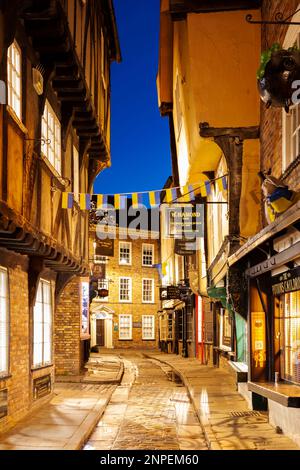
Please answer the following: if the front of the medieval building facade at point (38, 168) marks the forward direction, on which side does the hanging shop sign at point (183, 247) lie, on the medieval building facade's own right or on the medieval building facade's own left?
on the medieval building facade's own left

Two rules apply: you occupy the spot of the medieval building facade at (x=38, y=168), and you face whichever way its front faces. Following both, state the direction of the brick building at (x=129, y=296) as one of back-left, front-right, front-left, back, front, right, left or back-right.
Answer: left

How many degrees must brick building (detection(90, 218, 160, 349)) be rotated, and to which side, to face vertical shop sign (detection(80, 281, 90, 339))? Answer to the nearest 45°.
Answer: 0° — it already faces it

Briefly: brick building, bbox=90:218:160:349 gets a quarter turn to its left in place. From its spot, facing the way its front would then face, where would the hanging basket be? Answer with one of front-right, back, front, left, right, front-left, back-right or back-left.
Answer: right

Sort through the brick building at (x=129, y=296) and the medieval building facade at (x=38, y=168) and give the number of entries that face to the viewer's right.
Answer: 1

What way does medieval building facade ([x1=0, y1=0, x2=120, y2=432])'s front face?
to the viewer's right

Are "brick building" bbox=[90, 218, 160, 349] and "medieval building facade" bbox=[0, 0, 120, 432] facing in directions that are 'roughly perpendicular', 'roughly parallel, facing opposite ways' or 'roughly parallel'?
roughly perpendicular

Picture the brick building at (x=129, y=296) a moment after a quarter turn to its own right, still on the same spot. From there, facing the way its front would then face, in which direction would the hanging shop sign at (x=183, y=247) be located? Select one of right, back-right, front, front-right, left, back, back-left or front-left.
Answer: left

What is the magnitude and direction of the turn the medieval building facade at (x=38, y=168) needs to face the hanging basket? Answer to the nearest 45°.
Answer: approximately 45° to its right

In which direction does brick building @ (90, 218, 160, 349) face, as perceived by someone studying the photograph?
facing the viewer

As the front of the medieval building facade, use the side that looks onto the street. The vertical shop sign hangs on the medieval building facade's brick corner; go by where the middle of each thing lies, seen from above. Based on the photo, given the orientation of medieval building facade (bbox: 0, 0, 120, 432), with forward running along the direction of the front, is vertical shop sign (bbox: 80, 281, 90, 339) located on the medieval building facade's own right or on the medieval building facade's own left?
on the medieval building facade's own left

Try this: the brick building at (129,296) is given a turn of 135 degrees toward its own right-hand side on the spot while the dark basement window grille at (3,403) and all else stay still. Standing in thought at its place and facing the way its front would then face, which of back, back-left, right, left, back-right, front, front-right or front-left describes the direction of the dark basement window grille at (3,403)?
back-left

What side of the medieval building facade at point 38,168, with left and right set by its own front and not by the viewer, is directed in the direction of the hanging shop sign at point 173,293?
left

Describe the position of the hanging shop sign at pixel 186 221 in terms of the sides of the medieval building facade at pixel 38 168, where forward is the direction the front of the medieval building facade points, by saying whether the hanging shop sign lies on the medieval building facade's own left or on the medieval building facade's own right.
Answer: on the medieval building facade's own left

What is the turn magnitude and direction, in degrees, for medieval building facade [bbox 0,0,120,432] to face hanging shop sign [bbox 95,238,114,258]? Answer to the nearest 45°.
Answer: approximately 90° to its left
